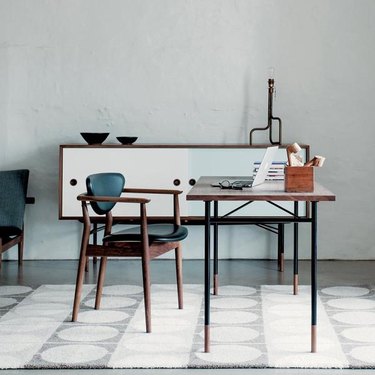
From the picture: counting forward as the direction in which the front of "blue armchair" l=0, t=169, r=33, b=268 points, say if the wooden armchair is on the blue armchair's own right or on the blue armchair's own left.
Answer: on the blue armchair's own left

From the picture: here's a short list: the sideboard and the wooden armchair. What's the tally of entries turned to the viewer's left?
0

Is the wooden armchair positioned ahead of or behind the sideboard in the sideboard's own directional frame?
ahead

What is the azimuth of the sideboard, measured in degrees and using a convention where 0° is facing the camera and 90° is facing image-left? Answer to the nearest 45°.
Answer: approximately 0°

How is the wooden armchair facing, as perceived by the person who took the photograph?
facing the viewer and to the right of the viewer

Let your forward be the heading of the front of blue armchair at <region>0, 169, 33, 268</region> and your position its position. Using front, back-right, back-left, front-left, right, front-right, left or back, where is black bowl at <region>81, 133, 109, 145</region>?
back-left

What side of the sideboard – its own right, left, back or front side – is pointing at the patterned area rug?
front

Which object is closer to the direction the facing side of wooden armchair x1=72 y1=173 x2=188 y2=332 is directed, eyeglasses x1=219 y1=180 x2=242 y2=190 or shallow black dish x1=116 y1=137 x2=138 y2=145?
the eyeglasses

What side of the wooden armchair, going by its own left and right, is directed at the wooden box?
front

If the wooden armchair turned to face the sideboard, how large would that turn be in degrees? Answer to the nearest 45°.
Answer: approximately 135° to its left
